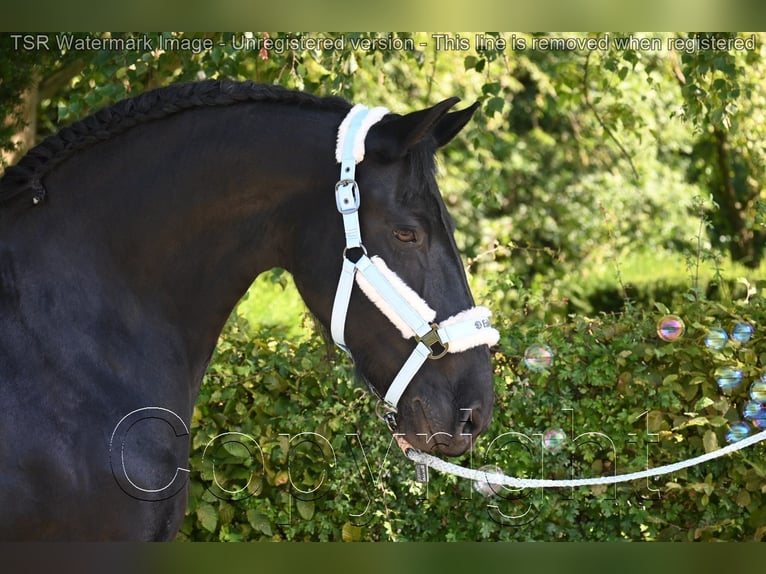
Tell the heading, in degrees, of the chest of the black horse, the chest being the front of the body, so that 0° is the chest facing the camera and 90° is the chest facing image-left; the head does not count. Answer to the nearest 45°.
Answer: approximately 270°
